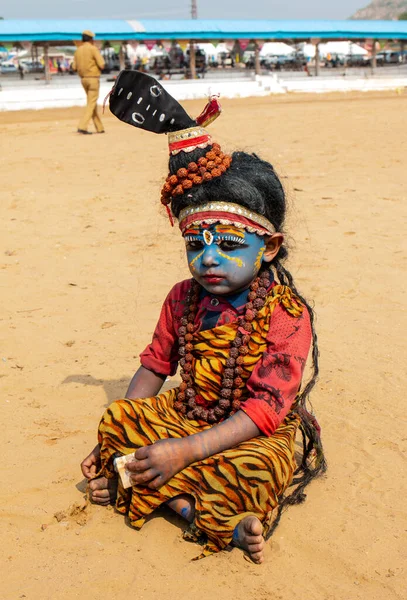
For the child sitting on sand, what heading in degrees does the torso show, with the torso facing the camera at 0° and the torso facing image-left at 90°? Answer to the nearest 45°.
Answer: approximately 45°

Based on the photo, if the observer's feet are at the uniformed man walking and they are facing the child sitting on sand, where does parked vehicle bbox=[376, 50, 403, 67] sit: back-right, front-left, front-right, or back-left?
back-left

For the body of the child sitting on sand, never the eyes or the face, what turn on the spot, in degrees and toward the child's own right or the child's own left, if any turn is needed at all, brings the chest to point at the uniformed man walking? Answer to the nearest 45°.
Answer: approximately 135° to the child's own right

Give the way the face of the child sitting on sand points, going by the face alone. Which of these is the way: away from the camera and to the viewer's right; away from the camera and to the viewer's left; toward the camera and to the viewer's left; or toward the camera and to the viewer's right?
toward the camera and to the viewer's left

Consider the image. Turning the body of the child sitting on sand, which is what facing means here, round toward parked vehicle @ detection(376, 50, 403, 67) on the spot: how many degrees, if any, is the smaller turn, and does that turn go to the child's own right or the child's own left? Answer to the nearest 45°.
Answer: approximately 135° to the child's own right
